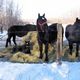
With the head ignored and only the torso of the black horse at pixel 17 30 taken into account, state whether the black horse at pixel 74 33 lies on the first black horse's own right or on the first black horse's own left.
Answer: on the first black horse's own right

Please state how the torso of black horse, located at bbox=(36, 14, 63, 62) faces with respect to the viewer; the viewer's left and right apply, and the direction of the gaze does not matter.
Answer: facing the viewer and to the left of the viewer

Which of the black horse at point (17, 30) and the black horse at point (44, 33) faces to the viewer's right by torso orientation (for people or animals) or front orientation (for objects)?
the black horse at point (17, 30)

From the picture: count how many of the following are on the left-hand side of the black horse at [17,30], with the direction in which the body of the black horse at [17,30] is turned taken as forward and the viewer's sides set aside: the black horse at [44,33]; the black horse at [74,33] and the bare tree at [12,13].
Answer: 1

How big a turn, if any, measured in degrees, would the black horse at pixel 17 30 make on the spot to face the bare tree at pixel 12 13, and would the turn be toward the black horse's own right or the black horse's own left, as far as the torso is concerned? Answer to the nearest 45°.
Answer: approximately 90° to the black horse's own left

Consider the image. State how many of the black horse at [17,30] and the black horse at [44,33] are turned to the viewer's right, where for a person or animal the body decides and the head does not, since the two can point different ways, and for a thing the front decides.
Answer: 1

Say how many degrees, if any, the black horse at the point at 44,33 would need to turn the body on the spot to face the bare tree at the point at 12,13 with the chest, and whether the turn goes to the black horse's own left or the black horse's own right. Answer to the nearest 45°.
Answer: approximately 135° to the black horse's own right

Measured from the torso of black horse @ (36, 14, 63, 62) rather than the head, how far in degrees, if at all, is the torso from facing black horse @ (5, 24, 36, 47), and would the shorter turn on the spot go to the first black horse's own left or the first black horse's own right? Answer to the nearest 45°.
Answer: approximately 135° to the first black horse's own right

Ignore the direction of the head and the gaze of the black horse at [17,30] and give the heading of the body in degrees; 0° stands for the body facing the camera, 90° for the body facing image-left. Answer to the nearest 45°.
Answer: approximately 270°

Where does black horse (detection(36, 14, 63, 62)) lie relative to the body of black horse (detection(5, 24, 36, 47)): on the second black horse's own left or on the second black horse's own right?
on the second black horse's own right
